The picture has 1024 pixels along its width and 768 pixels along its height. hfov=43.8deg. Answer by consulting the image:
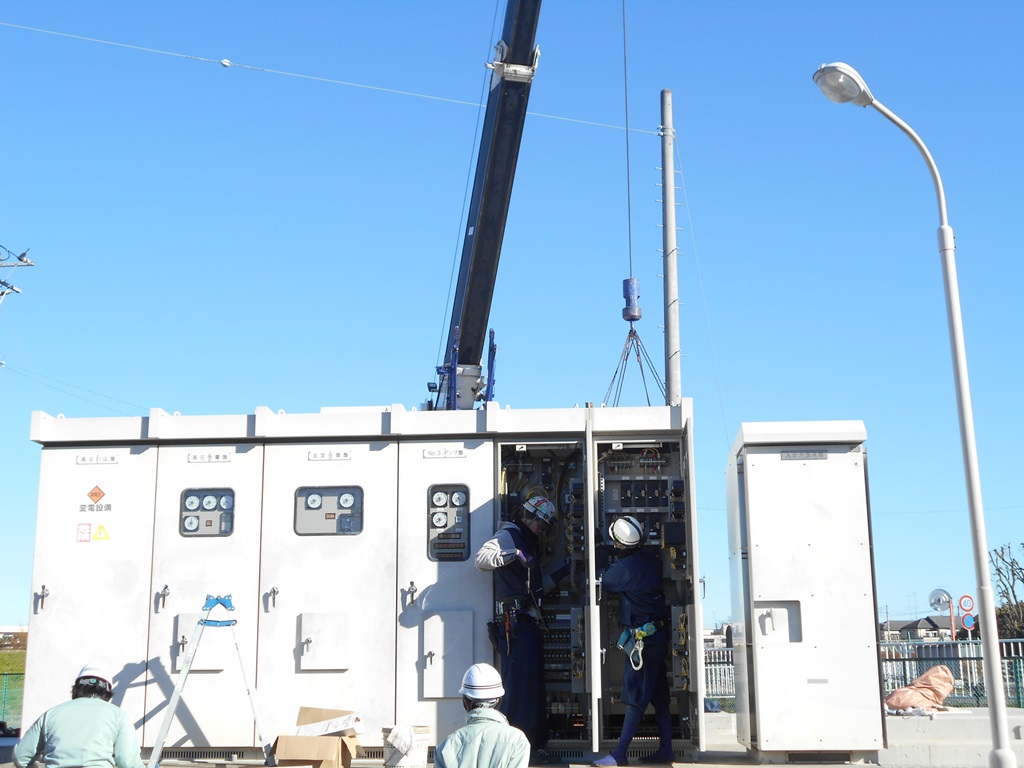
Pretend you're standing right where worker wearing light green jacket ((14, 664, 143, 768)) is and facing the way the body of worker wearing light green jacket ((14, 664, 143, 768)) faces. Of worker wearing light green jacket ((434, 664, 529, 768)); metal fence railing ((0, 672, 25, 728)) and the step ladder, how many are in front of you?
2

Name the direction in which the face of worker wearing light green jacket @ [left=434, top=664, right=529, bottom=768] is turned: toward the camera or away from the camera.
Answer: away from the camera

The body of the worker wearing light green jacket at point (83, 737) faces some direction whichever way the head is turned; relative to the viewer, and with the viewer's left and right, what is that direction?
facing away from the viewer

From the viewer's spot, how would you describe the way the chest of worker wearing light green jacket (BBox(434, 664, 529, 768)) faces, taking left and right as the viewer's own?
facing away from the viewer

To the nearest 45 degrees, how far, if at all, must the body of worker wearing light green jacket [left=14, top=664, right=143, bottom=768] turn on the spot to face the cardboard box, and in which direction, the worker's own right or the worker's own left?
approximately 45° to the worker's own right

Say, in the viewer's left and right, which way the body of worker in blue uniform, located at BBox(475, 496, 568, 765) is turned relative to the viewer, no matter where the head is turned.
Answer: facing to the right of the viewer

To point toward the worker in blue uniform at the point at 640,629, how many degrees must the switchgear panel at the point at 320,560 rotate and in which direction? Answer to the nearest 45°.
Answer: approximately 90° to its left

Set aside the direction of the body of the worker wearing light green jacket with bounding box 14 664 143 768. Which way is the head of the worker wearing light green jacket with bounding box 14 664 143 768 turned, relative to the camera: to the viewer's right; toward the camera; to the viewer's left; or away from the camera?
away from the camera

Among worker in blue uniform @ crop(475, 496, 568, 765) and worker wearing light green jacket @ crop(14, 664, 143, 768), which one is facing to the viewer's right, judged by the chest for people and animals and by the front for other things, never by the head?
the worker in blue uniform
